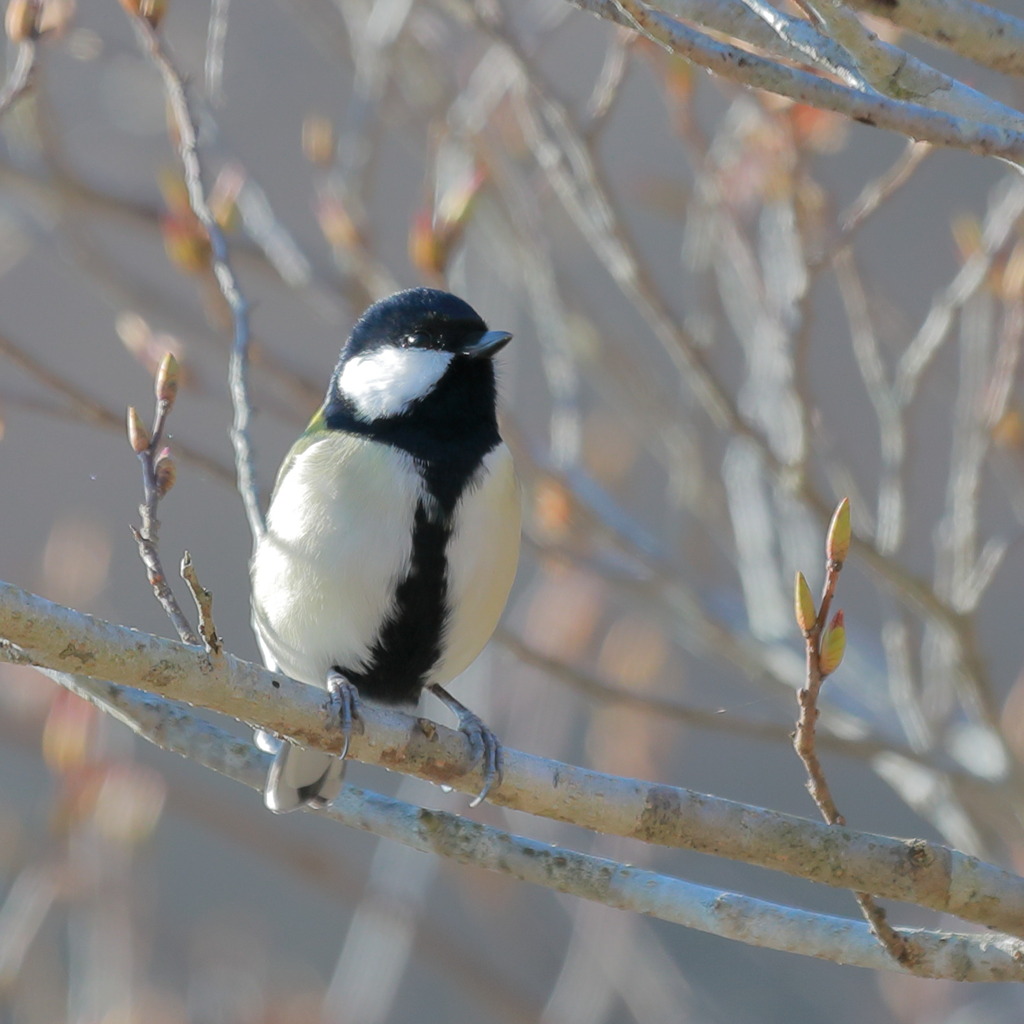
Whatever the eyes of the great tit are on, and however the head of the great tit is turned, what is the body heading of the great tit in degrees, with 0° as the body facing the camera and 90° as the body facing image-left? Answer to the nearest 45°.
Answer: approximately 315°

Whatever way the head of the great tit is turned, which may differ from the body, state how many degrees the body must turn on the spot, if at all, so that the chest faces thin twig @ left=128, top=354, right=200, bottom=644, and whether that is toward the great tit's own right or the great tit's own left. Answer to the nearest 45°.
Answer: approximately 90° to the great tit's own right

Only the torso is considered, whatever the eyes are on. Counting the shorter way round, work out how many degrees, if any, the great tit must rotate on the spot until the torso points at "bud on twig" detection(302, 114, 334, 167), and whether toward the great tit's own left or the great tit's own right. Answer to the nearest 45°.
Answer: approximately 180°
